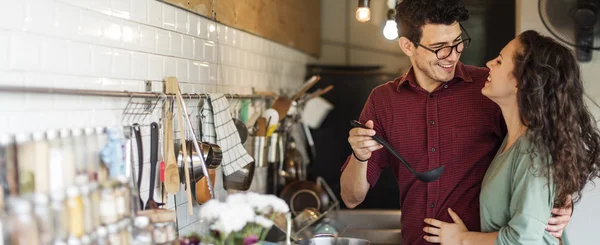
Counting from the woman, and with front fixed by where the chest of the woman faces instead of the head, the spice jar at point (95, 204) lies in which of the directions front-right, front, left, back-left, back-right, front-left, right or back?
front-left

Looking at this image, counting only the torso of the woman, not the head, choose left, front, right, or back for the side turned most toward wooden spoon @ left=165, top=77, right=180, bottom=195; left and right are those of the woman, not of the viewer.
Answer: front

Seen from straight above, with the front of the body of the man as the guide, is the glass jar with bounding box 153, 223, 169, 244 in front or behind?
in front

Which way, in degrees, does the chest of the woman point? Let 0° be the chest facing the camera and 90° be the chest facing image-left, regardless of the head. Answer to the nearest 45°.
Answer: approximately 90°

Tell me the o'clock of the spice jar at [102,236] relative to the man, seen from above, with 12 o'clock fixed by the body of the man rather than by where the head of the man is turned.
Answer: The spice jar is roughly at 1 o'clock from the man.

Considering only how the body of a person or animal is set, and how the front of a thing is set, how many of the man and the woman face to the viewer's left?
1

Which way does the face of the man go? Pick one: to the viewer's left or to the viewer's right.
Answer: to the viewer's right

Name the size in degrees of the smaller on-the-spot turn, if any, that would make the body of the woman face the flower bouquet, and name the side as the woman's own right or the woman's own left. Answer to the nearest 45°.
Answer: approximately 45° to the woman's own left

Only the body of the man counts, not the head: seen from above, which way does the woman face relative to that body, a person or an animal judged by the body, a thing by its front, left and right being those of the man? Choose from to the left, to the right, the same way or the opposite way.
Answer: to the right

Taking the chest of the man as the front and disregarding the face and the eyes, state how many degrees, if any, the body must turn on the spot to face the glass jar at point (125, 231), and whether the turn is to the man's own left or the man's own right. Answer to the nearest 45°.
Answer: approximately 45° to the man's own right

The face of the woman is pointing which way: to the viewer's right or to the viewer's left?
to the viewer's left
